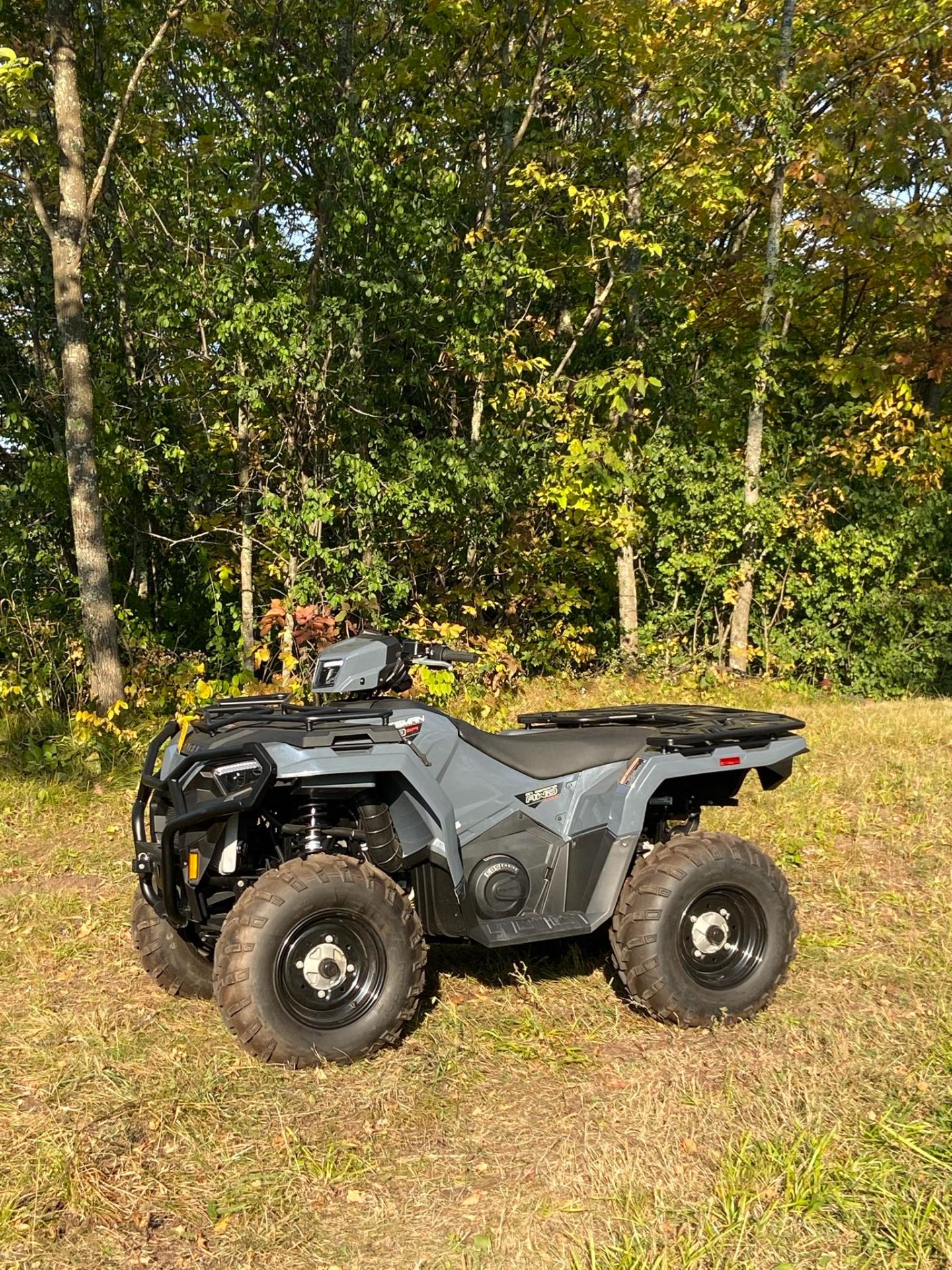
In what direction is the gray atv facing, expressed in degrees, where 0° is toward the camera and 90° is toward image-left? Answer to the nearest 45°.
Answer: approximately 45°
